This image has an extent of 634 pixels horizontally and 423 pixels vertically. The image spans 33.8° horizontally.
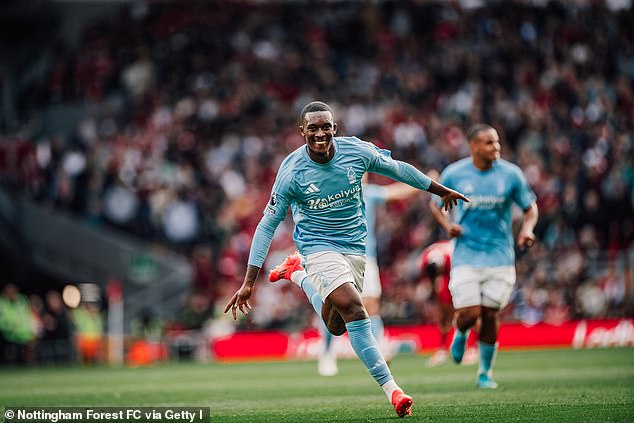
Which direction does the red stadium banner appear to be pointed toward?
toward the camera

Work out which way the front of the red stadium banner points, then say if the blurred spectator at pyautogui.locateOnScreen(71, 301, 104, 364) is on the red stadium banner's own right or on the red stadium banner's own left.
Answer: on the red stadium banner's own right

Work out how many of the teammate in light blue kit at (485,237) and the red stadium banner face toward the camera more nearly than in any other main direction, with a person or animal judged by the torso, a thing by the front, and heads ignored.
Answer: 2

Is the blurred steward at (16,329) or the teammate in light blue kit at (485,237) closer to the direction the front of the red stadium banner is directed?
the teammate in light blue kit

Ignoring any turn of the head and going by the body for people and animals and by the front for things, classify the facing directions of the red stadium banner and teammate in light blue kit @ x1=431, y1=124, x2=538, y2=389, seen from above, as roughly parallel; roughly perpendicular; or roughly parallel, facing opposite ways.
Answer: roughly parallel

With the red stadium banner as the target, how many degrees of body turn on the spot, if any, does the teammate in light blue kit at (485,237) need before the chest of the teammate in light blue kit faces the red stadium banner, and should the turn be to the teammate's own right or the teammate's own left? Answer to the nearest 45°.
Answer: approximately 180°

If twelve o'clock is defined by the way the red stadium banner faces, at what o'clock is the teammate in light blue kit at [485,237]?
The teammate in light blue kit is roughly at 12 o'clock from the red stadium banner.

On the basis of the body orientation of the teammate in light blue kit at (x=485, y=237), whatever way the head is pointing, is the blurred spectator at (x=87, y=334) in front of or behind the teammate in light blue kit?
behind

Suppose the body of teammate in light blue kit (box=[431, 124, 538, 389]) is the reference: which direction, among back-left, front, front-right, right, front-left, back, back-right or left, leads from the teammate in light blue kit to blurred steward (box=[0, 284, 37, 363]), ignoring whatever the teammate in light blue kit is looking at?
back-right

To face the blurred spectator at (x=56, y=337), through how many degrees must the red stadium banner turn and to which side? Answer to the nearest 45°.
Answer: approximately 90° to its right

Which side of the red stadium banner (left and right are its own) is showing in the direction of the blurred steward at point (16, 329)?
right

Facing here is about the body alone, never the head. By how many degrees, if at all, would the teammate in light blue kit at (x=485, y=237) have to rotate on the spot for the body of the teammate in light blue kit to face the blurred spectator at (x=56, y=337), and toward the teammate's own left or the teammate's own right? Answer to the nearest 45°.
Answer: approximately 135° to the teammate's own right
